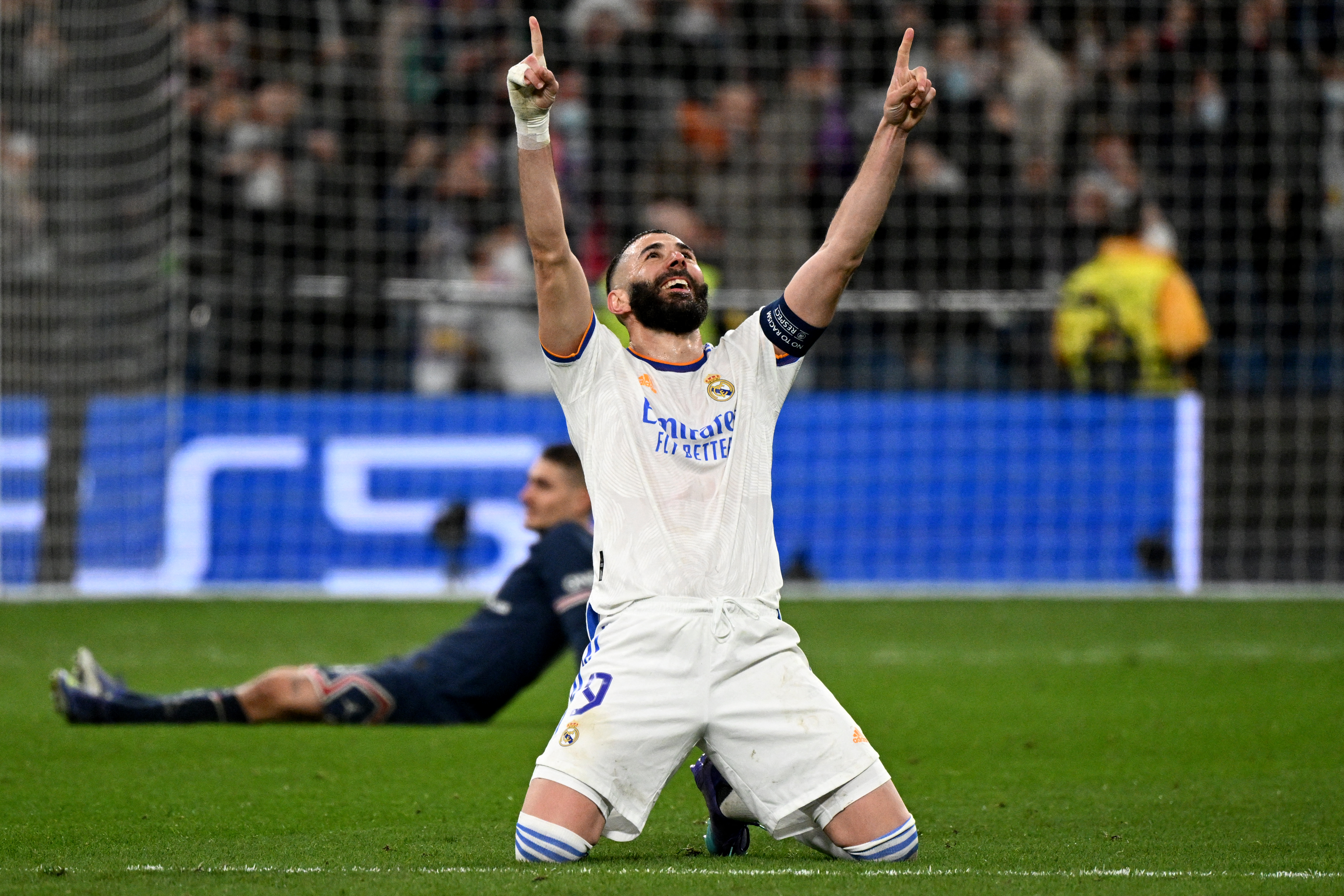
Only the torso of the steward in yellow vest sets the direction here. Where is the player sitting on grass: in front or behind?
behind

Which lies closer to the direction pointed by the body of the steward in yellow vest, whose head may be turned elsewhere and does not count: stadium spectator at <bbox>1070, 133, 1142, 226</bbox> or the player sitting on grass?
the stadium spectator

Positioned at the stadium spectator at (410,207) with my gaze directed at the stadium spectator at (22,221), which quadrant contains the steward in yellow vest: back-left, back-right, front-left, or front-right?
back-left

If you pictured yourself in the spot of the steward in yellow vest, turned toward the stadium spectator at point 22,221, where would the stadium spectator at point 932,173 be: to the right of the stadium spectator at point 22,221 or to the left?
right

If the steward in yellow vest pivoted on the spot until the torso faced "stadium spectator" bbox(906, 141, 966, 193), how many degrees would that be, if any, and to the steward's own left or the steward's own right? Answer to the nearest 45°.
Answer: approximately 45° to the steward's own left

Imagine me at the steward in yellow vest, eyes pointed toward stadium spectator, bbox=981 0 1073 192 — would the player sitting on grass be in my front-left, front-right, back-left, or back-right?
back-left

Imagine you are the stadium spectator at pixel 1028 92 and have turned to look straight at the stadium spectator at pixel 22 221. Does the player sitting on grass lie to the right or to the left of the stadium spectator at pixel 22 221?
left

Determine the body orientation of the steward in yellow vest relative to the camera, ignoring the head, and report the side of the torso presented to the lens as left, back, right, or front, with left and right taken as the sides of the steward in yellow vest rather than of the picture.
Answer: back

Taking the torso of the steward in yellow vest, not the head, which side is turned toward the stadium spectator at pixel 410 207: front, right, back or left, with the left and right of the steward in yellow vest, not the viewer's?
left

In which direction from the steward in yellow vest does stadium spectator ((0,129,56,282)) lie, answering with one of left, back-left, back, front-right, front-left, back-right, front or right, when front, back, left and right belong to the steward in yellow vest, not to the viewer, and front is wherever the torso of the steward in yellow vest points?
left

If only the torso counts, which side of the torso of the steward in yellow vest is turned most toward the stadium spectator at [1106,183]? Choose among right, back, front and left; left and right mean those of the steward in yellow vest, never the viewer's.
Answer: front
